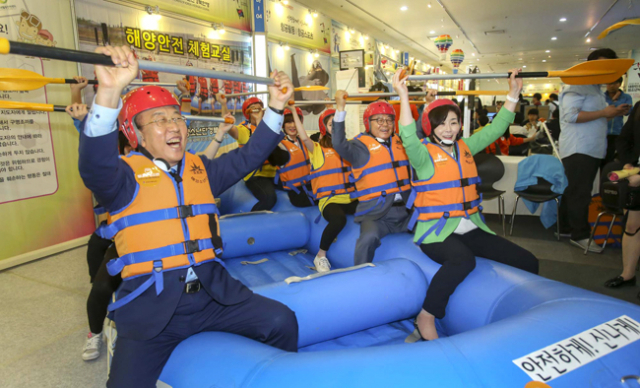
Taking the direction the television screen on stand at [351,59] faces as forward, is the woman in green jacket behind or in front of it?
in front

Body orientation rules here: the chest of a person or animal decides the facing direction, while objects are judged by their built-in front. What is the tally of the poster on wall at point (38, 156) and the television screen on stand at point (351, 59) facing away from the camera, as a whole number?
0

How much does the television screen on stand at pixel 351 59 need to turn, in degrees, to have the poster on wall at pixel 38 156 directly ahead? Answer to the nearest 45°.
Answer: approximately 45° to its right

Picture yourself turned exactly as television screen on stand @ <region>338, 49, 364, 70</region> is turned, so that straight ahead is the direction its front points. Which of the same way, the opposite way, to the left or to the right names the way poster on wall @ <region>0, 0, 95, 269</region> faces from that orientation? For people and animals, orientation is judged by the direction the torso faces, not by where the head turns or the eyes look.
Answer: to the left

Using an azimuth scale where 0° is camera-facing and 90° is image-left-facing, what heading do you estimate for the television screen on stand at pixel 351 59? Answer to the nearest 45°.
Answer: approximately 0°

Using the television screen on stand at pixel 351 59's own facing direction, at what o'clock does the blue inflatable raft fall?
The blue inflatable raft is roughly at 12 o'clock from the television screen on stand.

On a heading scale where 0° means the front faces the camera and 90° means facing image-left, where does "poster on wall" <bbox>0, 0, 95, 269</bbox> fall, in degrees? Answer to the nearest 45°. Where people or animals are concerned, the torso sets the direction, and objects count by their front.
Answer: approximately 315°

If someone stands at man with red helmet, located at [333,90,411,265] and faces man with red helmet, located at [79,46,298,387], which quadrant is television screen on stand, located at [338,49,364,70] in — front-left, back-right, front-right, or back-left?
back-right

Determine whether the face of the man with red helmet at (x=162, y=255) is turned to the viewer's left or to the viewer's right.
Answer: to the viewer's right
